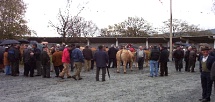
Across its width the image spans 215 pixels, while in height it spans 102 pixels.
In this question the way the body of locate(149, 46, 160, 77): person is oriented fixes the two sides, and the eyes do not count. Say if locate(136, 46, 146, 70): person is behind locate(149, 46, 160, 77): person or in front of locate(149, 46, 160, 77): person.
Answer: in front

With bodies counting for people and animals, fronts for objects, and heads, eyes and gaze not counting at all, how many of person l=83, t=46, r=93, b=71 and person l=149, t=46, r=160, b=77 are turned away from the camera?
2

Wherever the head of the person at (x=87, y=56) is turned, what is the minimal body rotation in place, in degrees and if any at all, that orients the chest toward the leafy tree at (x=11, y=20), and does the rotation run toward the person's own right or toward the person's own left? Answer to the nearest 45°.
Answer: approximately 45° to the person's own left

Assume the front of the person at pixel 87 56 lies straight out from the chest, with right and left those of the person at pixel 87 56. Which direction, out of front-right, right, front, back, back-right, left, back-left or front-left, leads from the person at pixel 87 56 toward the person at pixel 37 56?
back-left

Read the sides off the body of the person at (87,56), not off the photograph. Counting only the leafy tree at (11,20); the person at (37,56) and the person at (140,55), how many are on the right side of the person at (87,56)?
1

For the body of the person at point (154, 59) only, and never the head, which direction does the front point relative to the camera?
away from the camera

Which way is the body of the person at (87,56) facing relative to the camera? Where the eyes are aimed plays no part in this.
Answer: away from the camera

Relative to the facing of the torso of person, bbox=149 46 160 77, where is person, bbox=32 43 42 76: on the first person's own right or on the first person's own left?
on the first person's own left

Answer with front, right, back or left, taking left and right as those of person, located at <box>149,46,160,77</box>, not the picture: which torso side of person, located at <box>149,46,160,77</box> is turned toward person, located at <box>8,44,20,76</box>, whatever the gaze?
left
